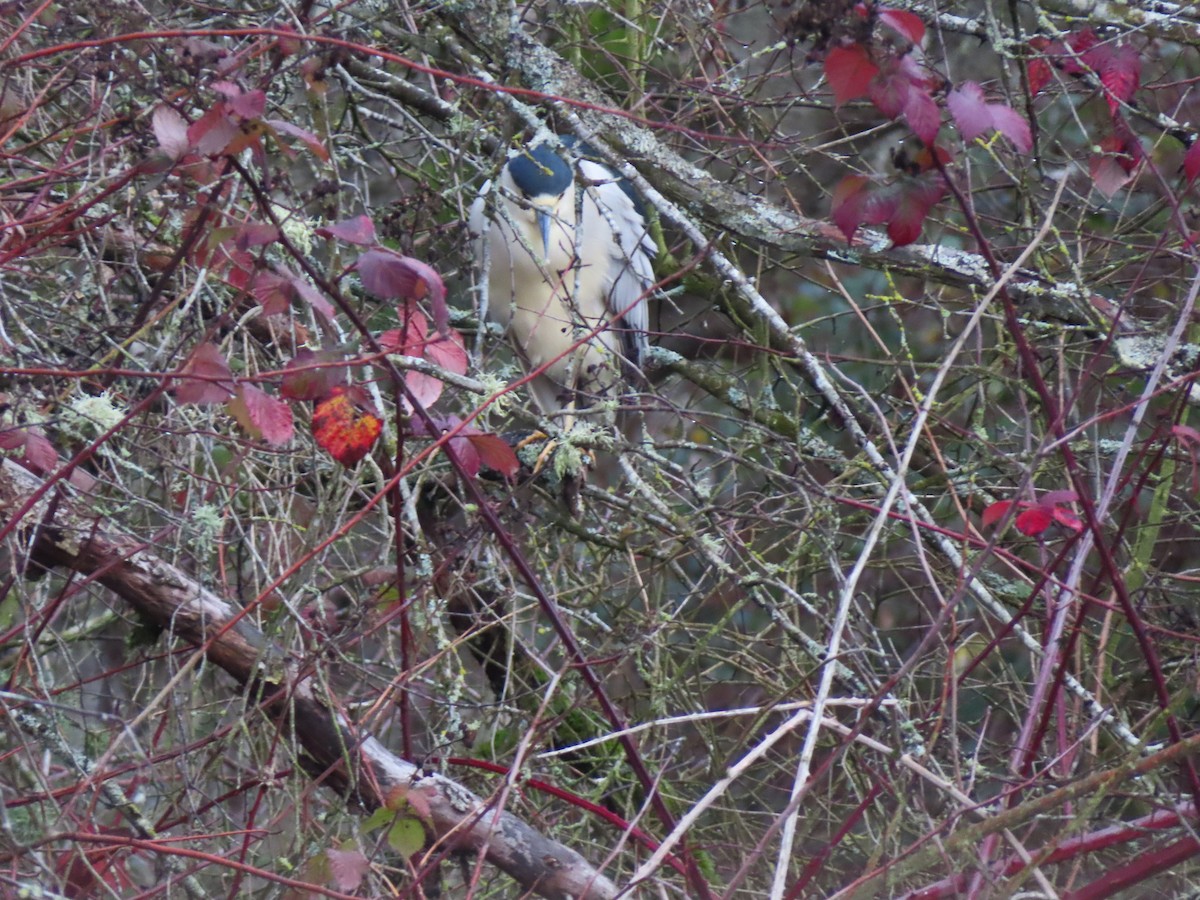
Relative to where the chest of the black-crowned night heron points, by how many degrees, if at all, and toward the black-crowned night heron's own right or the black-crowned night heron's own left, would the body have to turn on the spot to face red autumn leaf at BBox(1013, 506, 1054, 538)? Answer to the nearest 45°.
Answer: approximately 90° to the black-crowned night heron's own left

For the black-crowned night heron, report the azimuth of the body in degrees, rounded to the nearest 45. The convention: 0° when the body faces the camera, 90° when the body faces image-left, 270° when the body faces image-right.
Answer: approximately 0°
